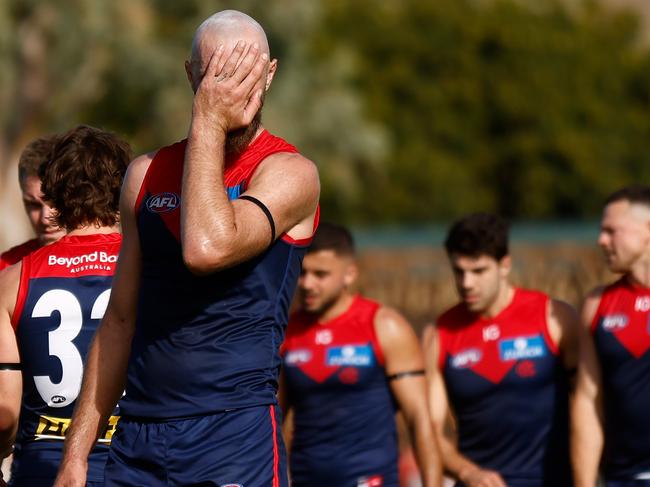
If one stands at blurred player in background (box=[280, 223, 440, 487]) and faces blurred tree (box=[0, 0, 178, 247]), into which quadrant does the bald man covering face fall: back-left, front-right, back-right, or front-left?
back-left

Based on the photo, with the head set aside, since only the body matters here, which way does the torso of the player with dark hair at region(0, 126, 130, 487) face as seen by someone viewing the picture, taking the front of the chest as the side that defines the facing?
away from the camera

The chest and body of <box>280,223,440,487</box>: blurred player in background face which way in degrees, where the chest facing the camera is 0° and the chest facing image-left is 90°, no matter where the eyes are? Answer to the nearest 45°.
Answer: approximately 45°

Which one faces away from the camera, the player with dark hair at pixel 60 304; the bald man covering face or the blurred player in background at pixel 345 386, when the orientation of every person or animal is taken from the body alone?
the player with dark hair

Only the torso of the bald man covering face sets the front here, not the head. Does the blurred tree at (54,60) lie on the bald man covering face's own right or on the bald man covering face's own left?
on the bald man covering face's own right

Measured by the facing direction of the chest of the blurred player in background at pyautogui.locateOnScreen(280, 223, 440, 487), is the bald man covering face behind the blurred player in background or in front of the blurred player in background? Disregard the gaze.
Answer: in front

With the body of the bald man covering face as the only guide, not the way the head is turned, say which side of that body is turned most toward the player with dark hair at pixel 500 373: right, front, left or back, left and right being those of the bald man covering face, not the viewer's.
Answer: back

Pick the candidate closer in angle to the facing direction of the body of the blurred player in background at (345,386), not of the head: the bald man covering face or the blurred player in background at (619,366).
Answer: the bald man covering face

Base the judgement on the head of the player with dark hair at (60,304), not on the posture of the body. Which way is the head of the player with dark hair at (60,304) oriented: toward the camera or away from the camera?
away from the camera

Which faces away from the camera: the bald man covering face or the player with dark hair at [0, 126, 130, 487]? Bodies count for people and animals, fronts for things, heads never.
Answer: the player with dark hair

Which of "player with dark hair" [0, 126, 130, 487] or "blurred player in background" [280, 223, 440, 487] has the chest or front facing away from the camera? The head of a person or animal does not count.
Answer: the player with dark hair

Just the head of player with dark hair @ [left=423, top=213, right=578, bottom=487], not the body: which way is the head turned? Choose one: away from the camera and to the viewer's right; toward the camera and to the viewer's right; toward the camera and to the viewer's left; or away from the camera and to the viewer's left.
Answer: toward the camera and to the viewer's left

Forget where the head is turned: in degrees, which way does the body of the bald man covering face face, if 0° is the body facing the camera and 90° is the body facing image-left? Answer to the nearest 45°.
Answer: approximately 45°

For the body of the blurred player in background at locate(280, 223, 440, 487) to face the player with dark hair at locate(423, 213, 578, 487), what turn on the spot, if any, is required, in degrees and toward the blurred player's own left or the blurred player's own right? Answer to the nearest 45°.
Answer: approximately 135° to the blurred player's own left
